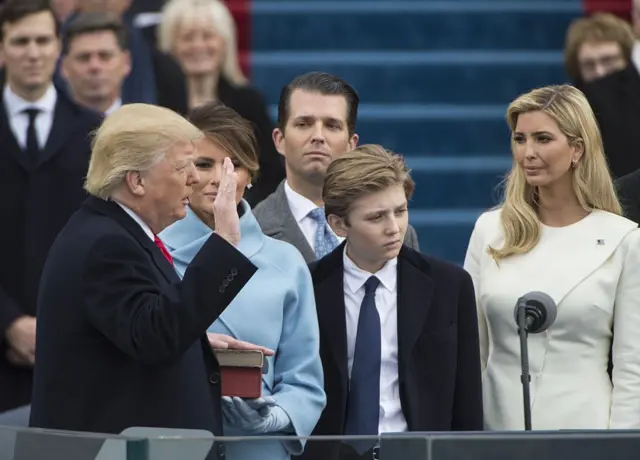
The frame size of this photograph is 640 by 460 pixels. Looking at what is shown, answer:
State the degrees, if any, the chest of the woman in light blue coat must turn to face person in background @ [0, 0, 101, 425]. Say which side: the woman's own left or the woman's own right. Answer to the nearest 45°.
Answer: approximately 90° to the woman's own right

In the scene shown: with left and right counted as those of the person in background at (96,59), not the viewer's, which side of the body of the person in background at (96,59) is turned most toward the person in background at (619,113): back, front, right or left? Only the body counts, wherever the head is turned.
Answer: left

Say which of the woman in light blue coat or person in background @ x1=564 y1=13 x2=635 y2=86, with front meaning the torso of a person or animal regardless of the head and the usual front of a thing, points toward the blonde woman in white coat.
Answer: the person in background

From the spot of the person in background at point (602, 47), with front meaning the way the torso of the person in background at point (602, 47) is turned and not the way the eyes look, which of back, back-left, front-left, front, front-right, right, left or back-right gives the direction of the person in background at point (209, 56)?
right

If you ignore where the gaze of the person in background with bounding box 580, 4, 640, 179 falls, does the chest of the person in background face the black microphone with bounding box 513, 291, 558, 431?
yes

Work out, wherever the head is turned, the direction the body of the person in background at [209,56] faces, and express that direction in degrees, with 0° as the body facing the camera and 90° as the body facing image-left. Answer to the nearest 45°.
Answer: approximately 0°

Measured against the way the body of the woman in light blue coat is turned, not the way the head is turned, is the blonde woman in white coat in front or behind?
behind

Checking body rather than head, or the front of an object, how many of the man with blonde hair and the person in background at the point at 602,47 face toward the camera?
1
